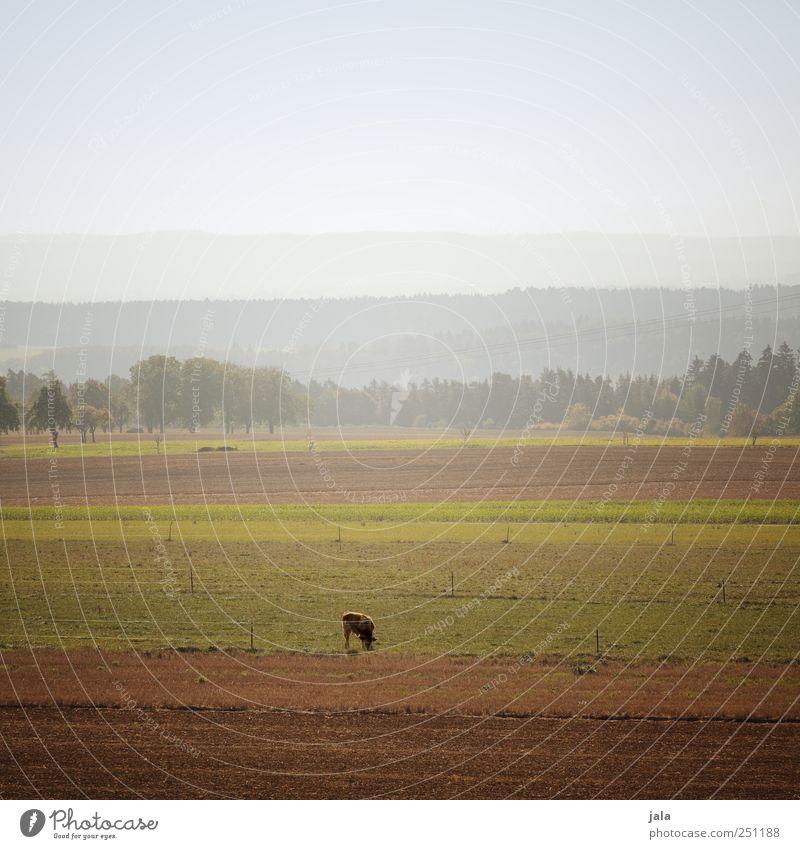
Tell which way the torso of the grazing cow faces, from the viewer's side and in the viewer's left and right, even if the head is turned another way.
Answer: facing the viewer and to the right of the viewer
